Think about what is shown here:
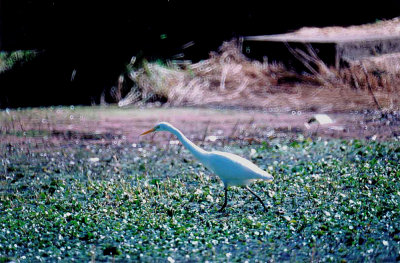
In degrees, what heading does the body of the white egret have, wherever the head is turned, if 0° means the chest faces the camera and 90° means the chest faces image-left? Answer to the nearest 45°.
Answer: approximately 90°
